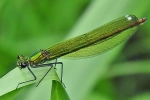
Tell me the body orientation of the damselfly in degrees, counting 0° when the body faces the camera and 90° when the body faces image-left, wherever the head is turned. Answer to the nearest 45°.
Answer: approximately 90°
